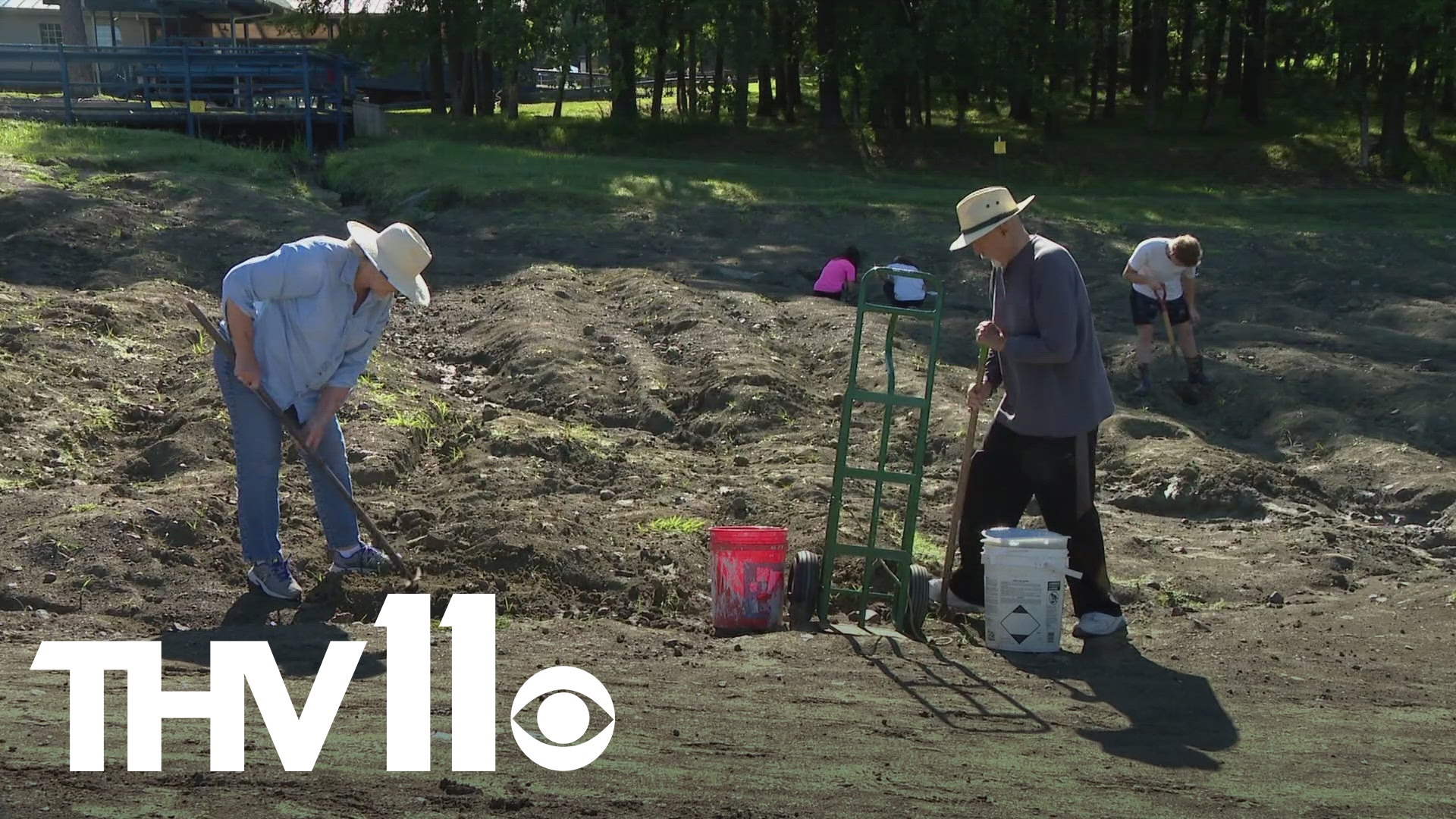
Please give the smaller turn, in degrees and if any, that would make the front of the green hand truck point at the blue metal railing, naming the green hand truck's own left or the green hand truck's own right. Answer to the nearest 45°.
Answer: approximately 135° to the green hand truck's own right

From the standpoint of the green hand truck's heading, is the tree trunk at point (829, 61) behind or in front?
behind

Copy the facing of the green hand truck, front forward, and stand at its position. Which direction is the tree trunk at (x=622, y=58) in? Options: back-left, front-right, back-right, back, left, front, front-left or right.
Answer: back

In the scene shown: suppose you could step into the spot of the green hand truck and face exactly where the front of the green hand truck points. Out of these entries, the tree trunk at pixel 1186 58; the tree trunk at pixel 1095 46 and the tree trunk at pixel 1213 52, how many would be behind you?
3

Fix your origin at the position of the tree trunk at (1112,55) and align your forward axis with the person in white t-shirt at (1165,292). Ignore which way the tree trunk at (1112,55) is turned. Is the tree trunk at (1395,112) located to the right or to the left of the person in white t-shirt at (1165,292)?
left

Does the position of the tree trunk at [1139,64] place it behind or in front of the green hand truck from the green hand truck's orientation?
behind

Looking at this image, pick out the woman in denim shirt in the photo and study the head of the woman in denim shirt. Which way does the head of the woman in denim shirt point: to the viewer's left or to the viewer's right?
to the viewer's right
